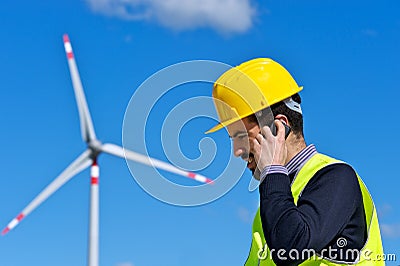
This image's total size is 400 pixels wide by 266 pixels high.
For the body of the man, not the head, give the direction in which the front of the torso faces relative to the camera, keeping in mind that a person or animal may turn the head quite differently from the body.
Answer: to the viewer's left

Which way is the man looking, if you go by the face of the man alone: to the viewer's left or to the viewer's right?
to the viewer's left
